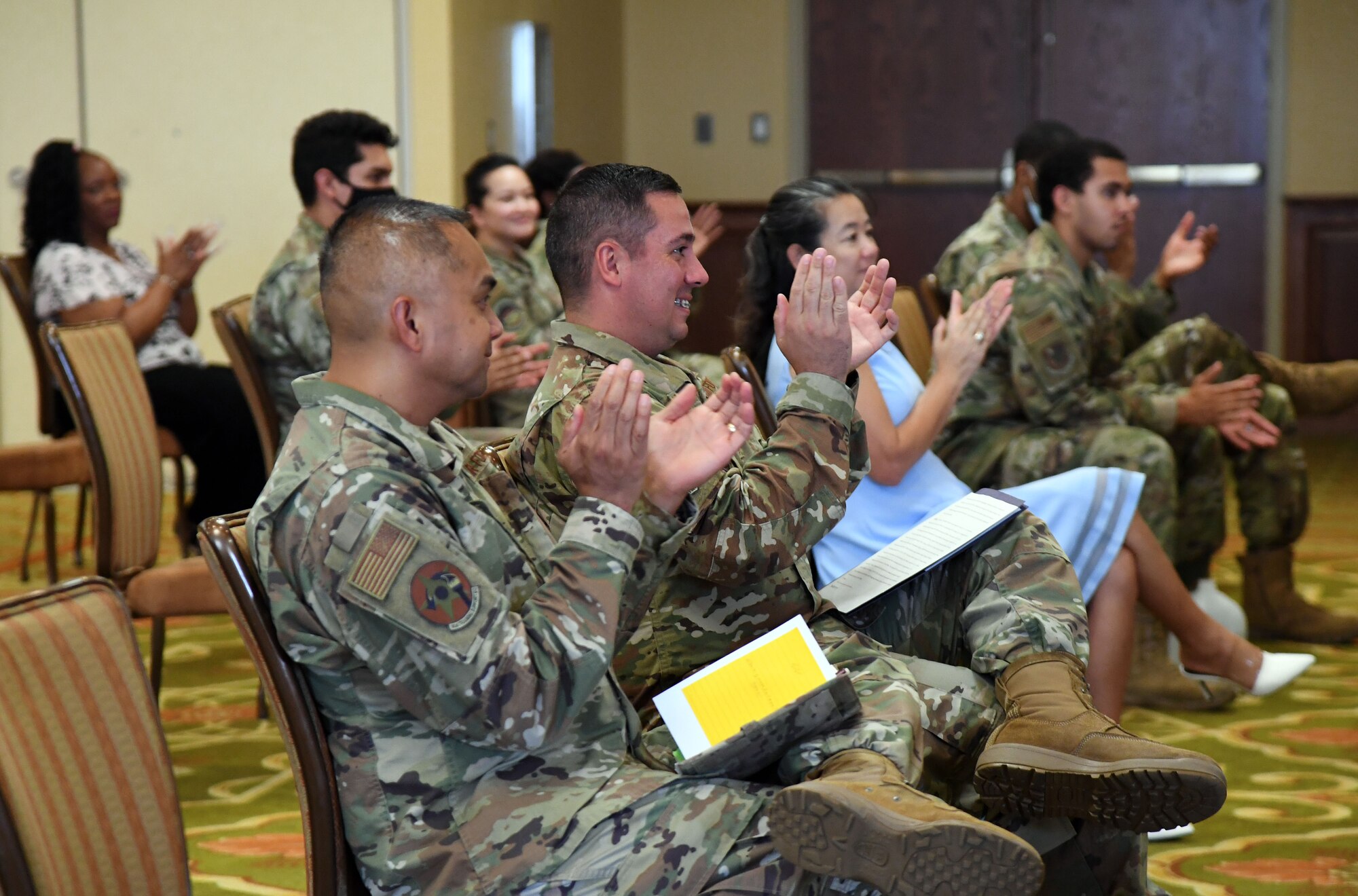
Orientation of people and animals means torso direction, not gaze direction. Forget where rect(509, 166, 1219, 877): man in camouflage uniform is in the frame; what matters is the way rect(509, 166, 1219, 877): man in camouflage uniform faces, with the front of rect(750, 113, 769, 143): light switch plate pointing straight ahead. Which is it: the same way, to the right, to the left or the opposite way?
to the left

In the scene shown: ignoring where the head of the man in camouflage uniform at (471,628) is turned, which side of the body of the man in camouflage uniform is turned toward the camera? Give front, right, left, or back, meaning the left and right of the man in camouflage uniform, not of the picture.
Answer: right

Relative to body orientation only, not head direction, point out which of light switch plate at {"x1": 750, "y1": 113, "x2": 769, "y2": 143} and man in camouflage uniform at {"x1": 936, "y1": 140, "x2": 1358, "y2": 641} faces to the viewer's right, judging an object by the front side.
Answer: the man in camouflage uniform

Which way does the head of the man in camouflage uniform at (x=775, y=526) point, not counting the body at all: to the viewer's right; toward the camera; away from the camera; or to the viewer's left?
to the viewer's right

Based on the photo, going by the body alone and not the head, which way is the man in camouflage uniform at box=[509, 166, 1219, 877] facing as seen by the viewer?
to the viewer's right

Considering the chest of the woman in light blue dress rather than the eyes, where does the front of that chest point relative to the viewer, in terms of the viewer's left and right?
facing to the right of the viewer

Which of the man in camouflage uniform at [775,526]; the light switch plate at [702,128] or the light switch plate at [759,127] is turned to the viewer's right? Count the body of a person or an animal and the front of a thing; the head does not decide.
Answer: the man in camouflage uniform

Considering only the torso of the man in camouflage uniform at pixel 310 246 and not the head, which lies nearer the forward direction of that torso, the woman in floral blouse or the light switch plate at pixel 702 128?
the light switch plate

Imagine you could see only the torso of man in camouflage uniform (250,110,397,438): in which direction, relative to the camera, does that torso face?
to the viewer's right

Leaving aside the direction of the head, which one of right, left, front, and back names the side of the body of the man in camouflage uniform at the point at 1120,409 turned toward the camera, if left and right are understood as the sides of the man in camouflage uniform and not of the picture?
right

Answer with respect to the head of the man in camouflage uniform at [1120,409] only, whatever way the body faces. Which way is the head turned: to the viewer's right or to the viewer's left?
to the viewer's right

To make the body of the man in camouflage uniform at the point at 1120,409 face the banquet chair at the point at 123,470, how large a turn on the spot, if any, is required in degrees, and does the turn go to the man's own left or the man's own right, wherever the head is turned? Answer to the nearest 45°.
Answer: approximately 135° to the man's own right
